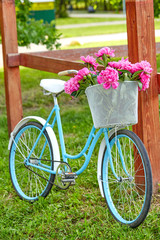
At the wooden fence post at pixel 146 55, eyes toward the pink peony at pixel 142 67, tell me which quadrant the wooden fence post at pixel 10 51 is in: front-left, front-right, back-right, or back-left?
back-right

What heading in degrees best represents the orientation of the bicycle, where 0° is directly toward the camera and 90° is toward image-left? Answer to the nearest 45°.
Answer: approximately 315°
